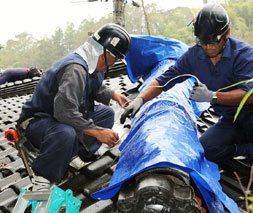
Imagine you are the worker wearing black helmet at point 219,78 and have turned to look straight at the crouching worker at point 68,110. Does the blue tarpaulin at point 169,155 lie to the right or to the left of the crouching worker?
left

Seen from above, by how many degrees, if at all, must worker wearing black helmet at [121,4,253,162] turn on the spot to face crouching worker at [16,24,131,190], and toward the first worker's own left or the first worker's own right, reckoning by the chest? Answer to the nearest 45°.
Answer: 0° — they already face them

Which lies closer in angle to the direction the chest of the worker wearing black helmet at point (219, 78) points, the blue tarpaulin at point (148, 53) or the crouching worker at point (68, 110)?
the crouching worker

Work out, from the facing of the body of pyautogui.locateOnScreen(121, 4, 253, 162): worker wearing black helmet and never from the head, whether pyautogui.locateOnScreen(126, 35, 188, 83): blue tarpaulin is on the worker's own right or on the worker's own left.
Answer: on the worker's own right

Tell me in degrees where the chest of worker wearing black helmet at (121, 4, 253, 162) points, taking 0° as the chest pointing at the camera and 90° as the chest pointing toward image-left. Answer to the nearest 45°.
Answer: approximately 45°
